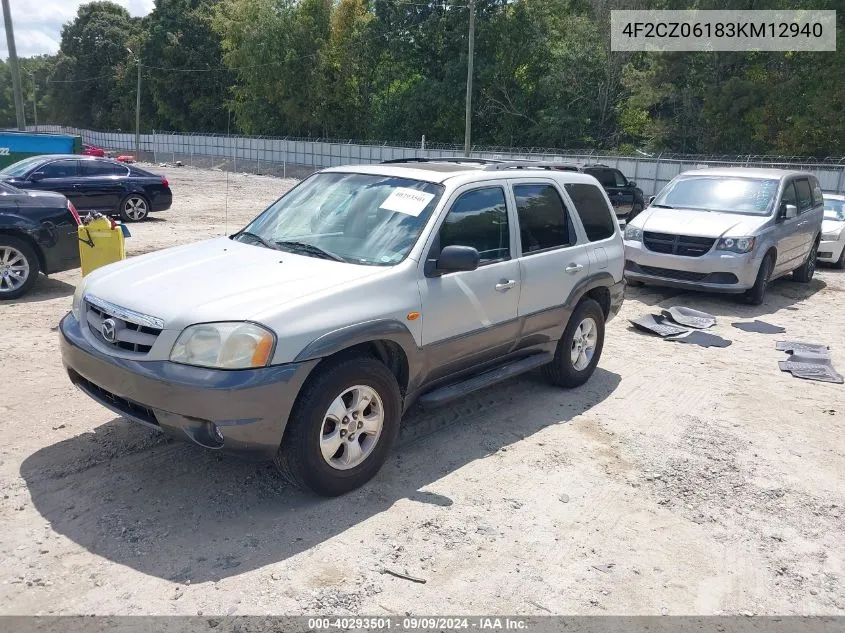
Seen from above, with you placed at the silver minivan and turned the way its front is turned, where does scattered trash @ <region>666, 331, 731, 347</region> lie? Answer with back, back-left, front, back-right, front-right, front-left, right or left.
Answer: front-left

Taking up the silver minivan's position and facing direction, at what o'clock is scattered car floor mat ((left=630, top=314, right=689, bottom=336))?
The scattered car floor mat is roughly at 11 o'clock from the silver minivan.

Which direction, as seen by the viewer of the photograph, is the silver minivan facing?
facing the viewer and to the left of the viewer

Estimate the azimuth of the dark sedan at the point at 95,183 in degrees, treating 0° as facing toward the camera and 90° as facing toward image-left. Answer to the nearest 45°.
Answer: approximately 90°

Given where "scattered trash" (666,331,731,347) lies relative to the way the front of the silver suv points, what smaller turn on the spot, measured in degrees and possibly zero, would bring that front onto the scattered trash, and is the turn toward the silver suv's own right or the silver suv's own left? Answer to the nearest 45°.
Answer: approximately 180°

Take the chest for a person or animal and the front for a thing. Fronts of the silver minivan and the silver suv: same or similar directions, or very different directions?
same or similar directions

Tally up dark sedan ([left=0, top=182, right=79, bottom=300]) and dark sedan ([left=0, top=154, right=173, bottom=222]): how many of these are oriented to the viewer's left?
2

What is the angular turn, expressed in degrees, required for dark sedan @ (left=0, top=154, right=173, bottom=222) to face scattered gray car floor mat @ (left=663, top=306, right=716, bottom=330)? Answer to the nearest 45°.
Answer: approximately 135° to its left

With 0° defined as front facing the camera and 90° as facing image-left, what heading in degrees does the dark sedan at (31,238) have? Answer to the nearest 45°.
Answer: approximately 90°

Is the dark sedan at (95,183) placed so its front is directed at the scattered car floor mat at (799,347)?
no

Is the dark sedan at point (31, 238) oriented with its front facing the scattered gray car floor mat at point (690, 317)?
no

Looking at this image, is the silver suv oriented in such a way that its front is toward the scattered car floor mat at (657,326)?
no

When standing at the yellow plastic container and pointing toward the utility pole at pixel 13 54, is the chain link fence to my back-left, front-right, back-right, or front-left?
front-right

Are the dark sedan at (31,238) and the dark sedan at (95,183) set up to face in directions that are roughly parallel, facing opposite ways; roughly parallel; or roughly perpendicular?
roughly parallel

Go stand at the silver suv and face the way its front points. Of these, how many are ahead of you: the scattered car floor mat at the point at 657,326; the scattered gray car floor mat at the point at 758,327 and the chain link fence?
0

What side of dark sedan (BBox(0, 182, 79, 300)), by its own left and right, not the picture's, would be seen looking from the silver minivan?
back
